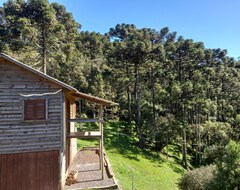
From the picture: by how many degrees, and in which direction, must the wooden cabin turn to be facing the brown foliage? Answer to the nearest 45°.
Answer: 0° — it already faces it

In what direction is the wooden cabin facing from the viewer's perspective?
to the viewer's right
